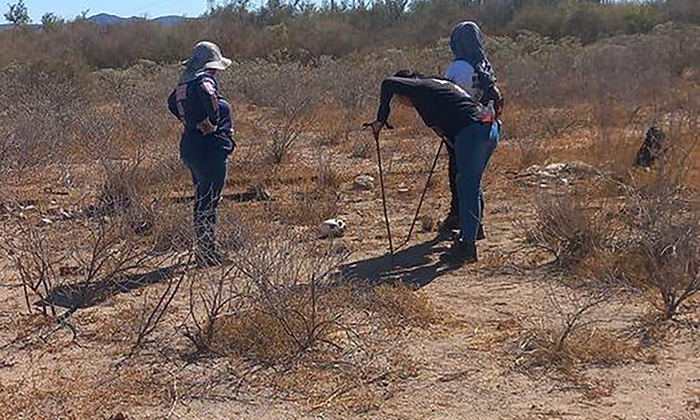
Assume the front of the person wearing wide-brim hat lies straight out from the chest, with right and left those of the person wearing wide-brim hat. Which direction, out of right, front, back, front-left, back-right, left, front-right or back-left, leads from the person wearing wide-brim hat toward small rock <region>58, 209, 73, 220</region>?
back-left

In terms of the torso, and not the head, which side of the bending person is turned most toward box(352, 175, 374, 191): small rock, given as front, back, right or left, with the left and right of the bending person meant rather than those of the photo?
right

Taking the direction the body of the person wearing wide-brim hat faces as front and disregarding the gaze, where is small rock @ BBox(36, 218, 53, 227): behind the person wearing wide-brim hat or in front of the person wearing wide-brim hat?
behind

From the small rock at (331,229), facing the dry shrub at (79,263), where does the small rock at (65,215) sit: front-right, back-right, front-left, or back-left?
front-right

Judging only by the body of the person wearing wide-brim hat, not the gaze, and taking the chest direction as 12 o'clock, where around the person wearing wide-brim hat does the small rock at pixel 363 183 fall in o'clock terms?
The small rock is roughly at 10 o'clock from the person wearing wide-brim hat.

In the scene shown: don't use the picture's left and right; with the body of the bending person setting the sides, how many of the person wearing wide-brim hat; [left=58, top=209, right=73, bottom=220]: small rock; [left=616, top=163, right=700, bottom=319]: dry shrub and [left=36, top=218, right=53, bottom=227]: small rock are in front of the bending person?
3

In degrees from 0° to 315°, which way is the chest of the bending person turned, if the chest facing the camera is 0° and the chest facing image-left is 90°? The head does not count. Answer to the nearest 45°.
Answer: approximately 90°

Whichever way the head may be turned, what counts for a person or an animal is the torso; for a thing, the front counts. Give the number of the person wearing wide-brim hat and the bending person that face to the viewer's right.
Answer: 1

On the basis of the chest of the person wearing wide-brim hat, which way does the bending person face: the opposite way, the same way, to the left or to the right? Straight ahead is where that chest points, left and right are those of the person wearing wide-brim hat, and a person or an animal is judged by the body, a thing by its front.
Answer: the opposite way

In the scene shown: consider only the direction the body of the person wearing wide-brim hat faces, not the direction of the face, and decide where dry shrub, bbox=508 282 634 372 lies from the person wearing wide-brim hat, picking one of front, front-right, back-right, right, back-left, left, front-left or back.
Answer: front-right

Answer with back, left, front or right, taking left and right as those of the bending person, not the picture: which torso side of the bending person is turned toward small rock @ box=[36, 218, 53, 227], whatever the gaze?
front

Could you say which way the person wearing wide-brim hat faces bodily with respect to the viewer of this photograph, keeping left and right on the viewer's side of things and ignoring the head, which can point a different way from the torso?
facing to the right of the viewer

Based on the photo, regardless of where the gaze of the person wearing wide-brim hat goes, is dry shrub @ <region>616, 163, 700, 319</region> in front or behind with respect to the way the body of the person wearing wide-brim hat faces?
in front

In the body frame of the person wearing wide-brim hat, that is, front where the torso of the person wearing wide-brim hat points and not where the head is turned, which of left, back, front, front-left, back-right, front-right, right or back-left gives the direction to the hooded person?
front
